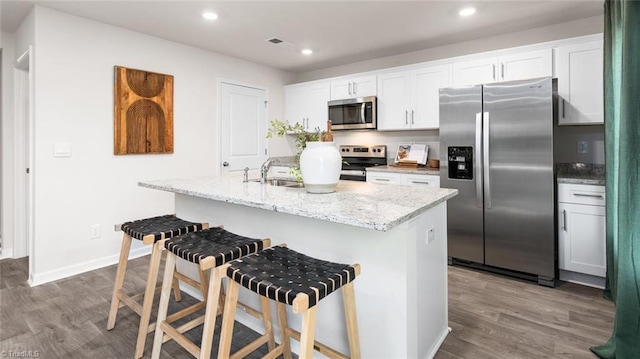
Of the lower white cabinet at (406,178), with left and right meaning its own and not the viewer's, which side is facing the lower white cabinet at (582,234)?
left

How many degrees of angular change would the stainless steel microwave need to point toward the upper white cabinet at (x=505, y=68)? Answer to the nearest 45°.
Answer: approximately 90° to its left

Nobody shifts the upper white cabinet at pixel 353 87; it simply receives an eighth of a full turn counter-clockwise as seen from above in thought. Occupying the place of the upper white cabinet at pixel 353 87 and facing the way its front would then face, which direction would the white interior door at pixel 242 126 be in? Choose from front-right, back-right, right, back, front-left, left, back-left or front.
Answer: right

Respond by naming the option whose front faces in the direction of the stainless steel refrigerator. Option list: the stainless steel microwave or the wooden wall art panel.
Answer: the wooden wall art panel

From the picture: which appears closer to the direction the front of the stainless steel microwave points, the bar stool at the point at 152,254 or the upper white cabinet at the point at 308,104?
the bar stool

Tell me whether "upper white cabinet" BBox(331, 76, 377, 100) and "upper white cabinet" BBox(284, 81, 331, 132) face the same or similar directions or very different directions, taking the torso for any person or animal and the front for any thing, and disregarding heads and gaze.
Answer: same or similar directions

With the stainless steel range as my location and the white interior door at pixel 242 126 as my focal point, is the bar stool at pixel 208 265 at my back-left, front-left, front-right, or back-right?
front-left

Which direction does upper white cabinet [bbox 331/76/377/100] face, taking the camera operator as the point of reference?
facing the viewer and to the left of the viewer

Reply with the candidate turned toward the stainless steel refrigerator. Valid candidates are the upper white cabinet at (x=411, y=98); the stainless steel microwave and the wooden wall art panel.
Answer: the wooden wall art panel

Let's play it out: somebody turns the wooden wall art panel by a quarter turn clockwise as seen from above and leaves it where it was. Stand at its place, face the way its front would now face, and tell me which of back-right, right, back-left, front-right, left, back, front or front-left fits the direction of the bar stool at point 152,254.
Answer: front-left

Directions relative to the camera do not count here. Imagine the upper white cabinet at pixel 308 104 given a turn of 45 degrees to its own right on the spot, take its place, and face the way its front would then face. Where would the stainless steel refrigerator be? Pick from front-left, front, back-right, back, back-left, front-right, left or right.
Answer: back-left

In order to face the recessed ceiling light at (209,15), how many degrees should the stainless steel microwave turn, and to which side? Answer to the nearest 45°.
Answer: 0° — it already faces it

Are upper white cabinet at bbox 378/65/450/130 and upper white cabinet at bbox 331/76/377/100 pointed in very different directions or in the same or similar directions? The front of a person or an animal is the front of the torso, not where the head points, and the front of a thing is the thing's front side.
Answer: same or similar directions

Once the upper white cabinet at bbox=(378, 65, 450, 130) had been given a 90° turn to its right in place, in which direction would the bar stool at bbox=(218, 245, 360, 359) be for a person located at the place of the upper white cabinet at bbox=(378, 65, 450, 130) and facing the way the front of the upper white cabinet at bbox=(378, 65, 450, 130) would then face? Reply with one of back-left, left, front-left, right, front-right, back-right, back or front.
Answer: back-left

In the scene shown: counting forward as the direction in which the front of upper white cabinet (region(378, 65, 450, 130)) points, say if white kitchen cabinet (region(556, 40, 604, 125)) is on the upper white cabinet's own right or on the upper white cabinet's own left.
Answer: on the upper white cabinet's own left

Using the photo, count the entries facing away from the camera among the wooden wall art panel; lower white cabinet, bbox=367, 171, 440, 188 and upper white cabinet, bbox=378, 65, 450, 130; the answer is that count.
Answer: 0

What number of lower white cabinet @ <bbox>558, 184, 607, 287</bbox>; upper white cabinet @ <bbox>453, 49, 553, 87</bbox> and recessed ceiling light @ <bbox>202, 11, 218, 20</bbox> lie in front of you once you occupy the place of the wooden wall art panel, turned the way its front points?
3
